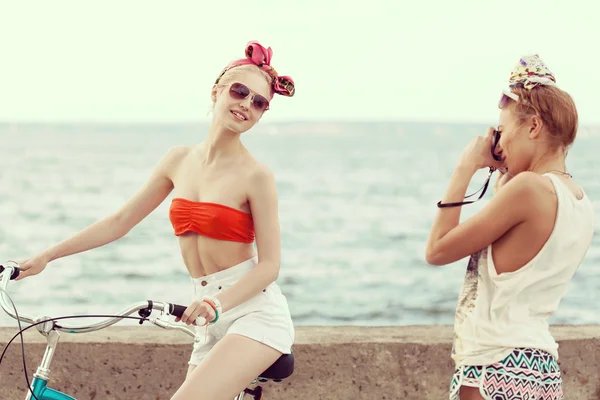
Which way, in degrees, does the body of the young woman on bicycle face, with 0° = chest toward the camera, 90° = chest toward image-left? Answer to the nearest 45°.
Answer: approximately 45°
